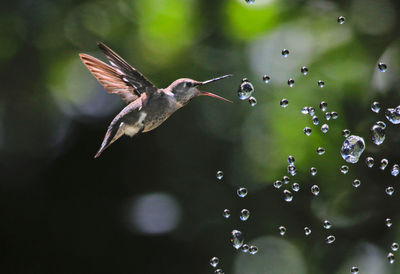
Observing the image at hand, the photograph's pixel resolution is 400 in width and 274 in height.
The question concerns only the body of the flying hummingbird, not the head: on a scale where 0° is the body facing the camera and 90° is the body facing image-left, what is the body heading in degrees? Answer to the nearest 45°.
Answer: approximately 270°
